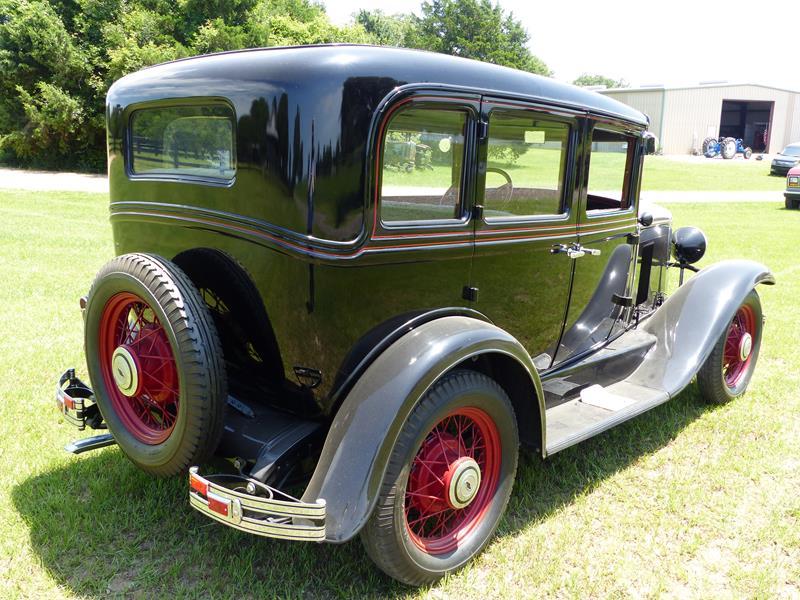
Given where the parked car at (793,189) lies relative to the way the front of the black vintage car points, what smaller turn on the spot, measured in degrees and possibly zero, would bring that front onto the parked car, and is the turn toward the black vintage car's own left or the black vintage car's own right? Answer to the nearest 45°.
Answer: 0° — it already faces it

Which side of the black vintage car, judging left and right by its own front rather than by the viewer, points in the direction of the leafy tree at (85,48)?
left

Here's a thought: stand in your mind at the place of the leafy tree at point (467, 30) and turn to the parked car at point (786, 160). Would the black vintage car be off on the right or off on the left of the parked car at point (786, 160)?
right

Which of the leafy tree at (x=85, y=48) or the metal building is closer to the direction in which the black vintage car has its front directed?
the metal building

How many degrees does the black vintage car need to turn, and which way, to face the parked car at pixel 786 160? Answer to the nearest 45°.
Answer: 0° — it already faces it

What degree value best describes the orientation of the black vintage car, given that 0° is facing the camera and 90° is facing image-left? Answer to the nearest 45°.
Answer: approximately 225°

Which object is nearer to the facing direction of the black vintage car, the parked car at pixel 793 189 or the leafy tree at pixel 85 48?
the parked car

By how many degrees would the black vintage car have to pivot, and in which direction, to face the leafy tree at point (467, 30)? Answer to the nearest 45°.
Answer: approximately 45° to its left
